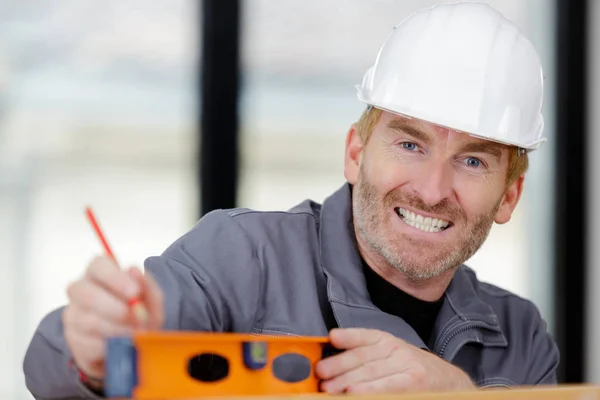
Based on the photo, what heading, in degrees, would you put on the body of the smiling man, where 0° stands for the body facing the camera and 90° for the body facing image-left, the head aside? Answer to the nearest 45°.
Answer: approximately 0°
